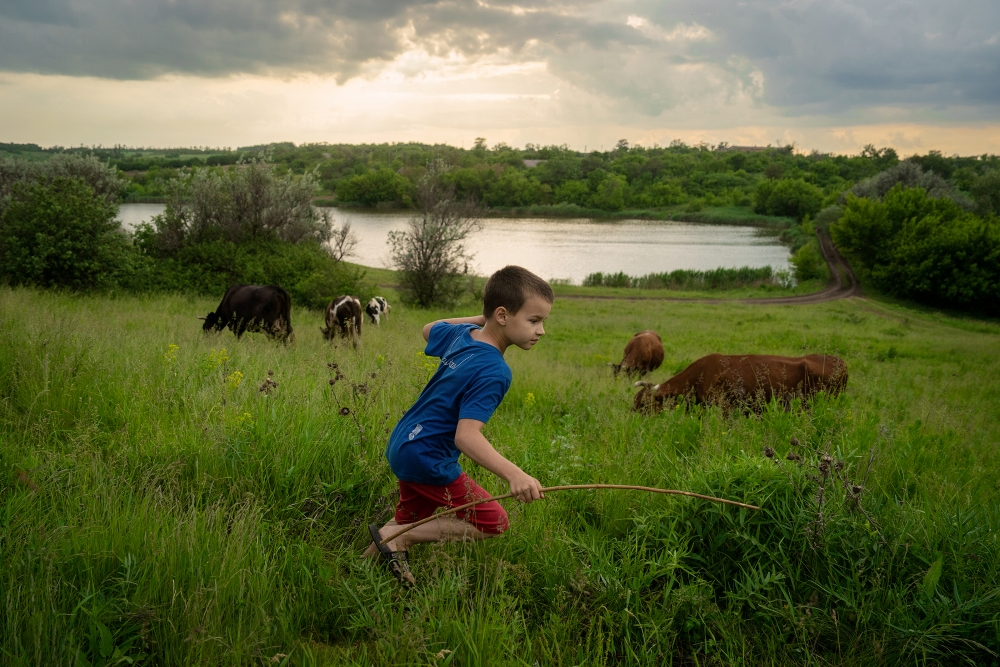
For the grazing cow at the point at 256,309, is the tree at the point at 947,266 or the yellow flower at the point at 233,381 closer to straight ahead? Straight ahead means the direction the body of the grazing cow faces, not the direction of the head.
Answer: the yellow flower

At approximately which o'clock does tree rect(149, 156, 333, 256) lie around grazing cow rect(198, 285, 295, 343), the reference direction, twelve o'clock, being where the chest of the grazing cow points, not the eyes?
The tree is roughly at 3 o'clock from the grazing cow.

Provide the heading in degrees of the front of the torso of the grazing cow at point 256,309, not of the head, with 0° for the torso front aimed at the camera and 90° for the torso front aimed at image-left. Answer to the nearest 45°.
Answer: approximately 90°

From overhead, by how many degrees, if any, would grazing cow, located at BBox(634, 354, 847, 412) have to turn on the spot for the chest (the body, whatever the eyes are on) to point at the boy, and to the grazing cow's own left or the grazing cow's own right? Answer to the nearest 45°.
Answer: approximately 90° to the grazing cow's own left

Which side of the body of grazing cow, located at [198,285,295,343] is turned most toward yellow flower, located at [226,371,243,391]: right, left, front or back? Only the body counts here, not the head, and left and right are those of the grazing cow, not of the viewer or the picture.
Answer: left

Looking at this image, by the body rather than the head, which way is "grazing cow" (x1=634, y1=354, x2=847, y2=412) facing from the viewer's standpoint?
to the viewer's left

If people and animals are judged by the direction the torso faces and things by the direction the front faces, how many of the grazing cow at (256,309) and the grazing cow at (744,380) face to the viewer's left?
2

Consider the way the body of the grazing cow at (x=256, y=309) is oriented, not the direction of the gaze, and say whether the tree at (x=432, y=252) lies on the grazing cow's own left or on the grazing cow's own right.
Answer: on the grazing cow's own right

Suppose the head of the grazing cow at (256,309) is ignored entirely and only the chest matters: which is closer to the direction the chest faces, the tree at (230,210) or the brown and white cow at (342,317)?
the tree

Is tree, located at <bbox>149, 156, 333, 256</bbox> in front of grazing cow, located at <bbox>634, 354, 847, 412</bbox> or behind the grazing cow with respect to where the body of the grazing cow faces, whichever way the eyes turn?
in front
